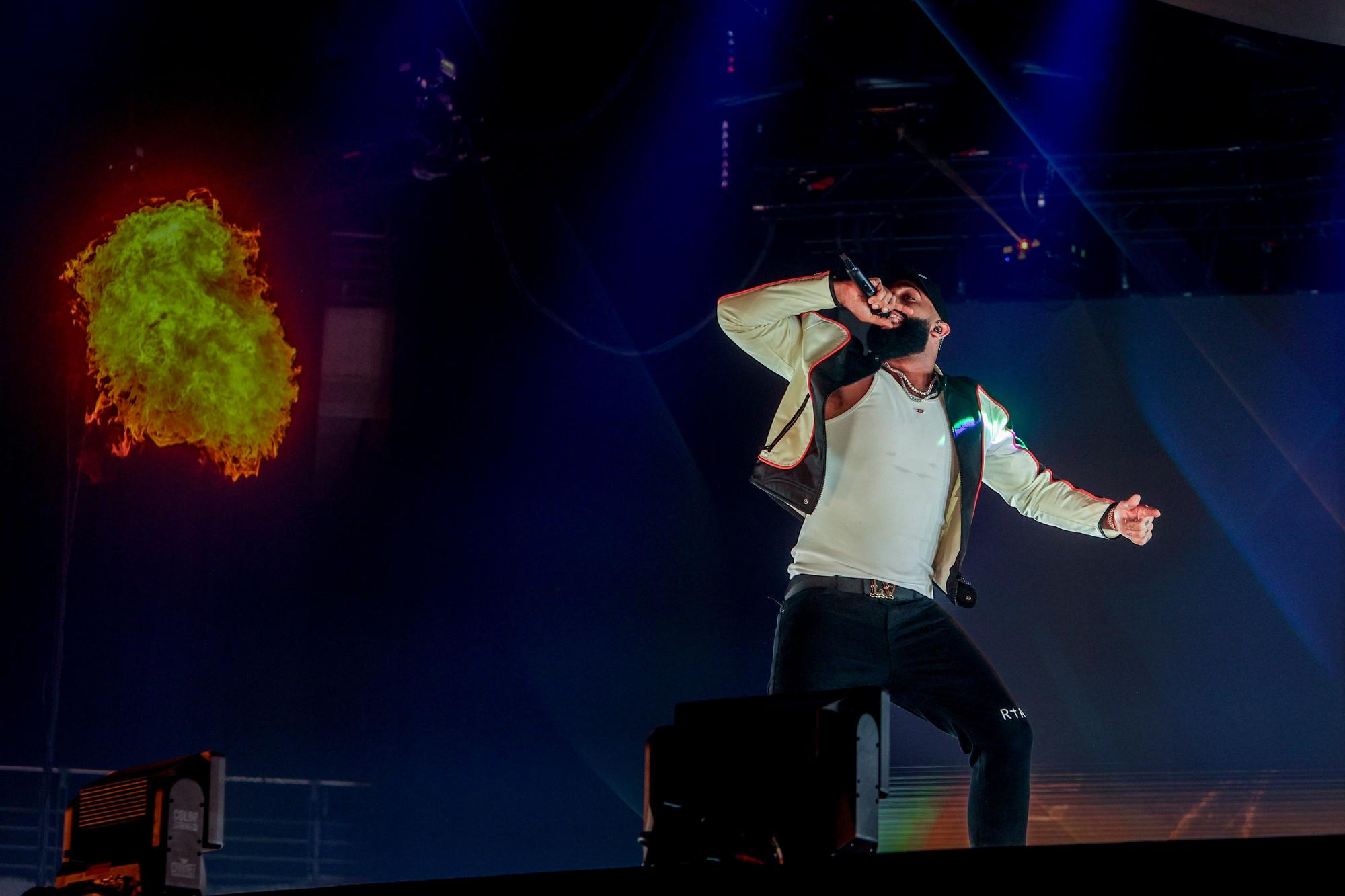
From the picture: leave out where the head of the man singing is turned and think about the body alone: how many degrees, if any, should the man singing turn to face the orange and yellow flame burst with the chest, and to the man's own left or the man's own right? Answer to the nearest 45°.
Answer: approximately 135° to the man's own right

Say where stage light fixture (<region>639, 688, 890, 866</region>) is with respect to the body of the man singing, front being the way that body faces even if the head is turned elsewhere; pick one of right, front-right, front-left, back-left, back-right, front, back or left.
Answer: front

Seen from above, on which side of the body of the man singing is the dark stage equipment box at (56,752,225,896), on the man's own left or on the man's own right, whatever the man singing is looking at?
on the man's own right

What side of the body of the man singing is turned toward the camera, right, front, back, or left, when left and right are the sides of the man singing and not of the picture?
front

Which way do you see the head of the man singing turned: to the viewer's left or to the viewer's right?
to the viewer's left
